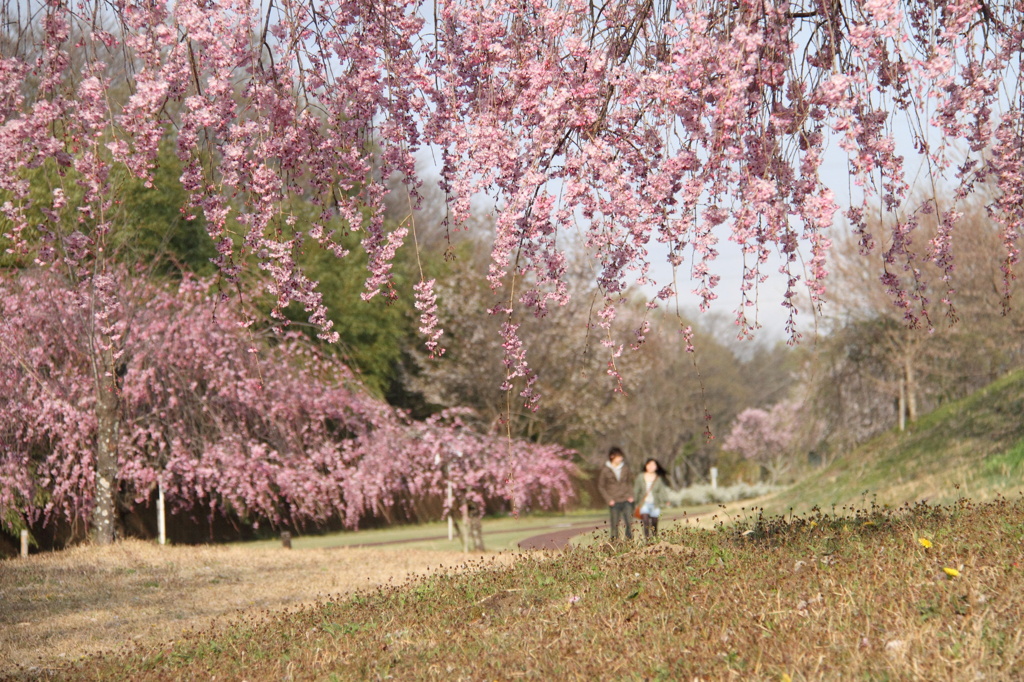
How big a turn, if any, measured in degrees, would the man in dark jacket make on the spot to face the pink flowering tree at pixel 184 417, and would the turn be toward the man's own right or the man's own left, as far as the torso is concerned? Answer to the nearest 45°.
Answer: approximately 135° to the man's own right

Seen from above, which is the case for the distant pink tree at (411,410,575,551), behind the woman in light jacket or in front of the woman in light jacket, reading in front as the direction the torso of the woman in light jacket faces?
behind

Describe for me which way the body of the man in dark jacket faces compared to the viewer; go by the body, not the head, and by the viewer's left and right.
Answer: facing the viewer

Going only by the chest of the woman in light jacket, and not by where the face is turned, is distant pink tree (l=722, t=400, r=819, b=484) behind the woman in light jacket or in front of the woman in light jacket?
behind

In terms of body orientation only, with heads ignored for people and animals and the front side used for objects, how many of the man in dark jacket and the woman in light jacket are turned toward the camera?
2

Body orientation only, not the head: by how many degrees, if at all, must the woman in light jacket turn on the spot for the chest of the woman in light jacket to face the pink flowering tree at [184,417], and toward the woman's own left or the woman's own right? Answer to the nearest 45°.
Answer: approximately 135° to the woman's own right

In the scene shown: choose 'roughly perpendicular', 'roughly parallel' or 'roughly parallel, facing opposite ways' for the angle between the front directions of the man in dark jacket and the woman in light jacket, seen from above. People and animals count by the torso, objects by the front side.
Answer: roughly parallel
